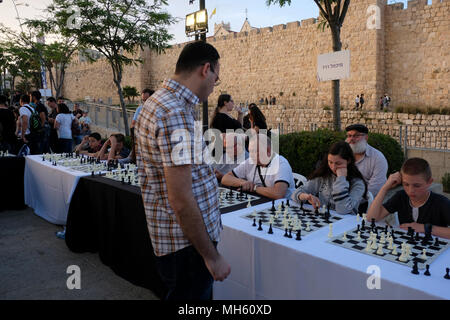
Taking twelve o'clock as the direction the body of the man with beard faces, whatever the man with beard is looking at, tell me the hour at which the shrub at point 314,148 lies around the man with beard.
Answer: The shrub is roughly at 4 o'clock from the man with beard.

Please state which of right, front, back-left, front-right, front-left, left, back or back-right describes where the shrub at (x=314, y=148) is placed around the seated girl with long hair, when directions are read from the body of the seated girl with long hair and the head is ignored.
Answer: back-right

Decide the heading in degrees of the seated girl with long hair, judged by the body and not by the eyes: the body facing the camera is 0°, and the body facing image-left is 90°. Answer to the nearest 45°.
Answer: approximately 45°

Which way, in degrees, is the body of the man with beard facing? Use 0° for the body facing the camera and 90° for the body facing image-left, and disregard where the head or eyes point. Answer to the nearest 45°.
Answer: approximately 45°

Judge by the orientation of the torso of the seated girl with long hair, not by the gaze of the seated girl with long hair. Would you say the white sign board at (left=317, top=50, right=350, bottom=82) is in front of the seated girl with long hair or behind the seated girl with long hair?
behind

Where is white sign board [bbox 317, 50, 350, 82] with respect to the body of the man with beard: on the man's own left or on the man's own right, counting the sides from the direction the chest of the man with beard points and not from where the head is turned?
on the man's own right
